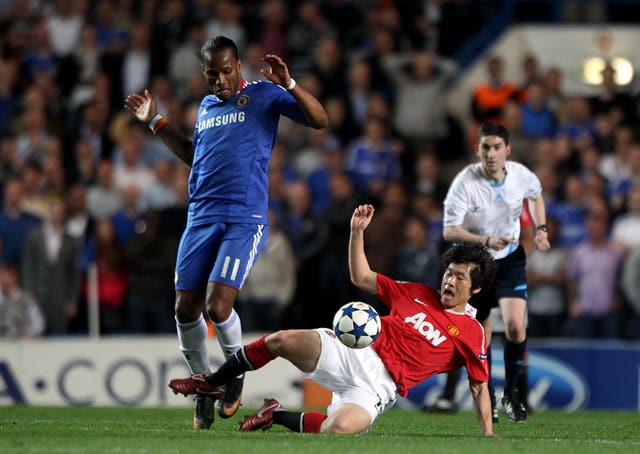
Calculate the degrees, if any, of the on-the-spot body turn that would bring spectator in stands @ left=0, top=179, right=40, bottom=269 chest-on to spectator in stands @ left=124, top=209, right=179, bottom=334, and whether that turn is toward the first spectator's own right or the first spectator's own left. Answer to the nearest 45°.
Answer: approximately 45° to the first spectator's own left

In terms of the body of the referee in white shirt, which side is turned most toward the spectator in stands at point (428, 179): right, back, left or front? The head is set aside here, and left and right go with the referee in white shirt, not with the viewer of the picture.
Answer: back

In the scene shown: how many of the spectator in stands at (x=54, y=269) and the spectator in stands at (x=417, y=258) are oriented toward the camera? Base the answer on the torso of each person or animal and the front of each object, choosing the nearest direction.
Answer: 2

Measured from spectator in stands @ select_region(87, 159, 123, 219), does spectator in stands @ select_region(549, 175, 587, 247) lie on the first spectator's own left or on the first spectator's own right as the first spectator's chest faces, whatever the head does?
on the first spectator's own left

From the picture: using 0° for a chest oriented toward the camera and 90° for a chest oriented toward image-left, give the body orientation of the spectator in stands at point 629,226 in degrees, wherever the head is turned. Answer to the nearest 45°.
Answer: approximately 0°
